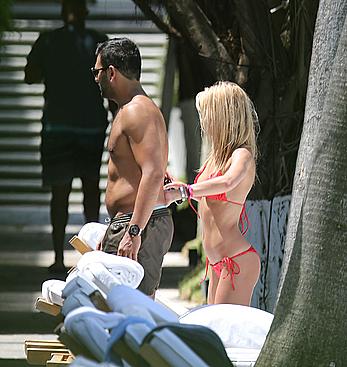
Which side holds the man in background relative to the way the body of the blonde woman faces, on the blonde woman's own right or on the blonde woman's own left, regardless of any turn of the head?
on the blonde woman's own right

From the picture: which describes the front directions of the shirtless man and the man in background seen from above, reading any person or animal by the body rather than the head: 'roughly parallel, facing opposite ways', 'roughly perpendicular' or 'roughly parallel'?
roughly perpendicular

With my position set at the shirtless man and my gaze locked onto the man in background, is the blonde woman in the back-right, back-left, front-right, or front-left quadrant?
back-right

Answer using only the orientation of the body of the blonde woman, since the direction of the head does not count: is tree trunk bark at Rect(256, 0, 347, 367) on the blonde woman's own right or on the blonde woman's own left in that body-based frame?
on the blonde woman's own left

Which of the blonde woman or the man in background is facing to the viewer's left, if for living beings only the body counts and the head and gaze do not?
the blonde woman

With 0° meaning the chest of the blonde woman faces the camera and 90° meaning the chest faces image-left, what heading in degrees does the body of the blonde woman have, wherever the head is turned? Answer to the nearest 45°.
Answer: approximately 90°
